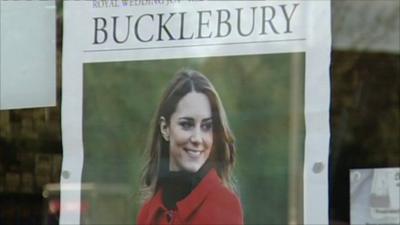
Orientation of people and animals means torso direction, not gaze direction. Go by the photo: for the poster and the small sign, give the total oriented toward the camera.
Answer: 2

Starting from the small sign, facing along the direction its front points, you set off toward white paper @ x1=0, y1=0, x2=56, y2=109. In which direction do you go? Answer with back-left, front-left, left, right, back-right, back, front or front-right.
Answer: right

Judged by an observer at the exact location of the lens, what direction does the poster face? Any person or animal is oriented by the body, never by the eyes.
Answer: facing the viewer

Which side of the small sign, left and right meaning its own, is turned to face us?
front

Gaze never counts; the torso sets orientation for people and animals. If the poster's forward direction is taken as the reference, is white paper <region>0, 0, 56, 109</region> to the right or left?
on its right
